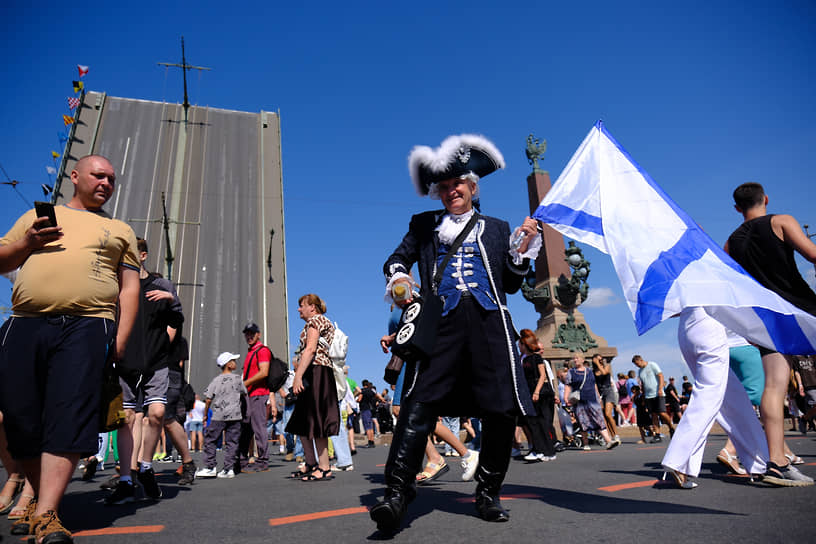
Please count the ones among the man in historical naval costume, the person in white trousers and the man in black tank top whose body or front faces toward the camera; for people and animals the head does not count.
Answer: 1

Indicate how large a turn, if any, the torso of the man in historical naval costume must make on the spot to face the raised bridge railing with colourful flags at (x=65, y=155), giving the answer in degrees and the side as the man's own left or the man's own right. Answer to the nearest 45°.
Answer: approximately 135° to the man's own right

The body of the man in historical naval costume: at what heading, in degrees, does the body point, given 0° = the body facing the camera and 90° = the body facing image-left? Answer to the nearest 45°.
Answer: approximately 0°

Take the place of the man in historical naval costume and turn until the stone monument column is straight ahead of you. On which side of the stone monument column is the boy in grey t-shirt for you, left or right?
left

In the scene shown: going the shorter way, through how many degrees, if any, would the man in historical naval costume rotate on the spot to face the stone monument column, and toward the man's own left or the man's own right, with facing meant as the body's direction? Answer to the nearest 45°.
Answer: approximately 180°
